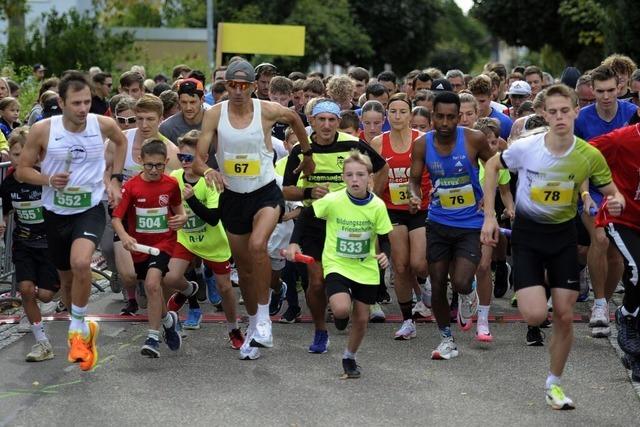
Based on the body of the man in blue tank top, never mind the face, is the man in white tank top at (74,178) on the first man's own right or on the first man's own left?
on the first man's own right

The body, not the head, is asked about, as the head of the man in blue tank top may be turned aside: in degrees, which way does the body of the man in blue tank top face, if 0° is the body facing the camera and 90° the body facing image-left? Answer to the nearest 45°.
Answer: approximately 0°

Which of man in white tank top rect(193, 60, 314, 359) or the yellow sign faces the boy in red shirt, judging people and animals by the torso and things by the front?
the yellow sign

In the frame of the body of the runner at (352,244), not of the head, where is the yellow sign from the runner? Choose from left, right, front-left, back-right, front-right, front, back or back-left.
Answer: back
